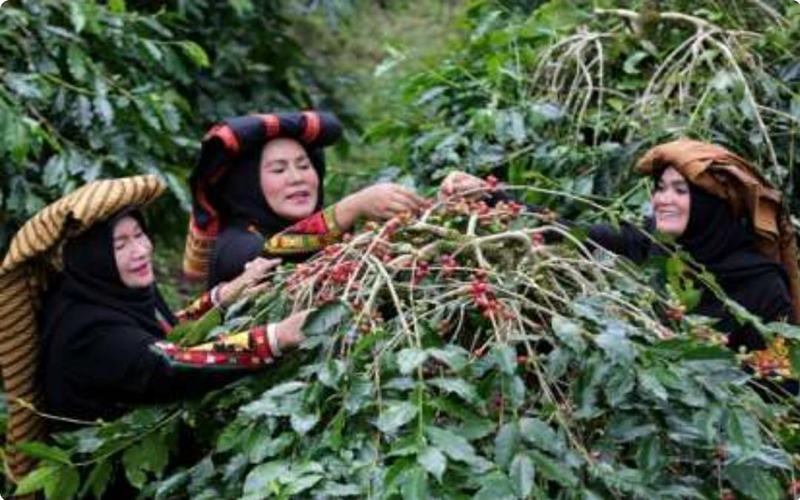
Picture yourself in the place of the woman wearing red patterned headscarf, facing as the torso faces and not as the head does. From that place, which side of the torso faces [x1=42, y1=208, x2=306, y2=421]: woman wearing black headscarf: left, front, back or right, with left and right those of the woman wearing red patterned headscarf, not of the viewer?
right

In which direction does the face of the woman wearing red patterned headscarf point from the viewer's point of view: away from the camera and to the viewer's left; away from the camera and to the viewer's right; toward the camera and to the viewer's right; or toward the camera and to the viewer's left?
toward the camera and to the viewer's right

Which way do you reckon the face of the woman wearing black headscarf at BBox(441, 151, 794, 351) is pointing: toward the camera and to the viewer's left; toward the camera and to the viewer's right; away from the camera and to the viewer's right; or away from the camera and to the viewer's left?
toward the camera and to the viewer's left

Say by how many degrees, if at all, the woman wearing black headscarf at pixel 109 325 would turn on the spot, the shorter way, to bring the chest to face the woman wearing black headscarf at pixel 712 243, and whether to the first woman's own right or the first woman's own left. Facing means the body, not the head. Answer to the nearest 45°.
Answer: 0° — they already face them

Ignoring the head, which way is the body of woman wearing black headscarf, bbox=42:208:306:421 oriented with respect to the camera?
to the viewer's right

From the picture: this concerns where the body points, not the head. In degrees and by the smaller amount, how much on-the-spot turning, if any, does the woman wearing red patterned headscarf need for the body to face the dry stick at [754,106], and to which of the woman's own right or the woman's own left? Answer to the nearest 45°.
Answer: approximately 45° to the woman's own left

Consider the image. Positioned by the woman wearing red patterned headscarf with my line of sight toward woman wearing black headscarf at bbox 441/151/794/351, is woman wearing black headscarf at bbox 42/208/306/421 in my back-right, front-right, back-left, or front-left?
back-right

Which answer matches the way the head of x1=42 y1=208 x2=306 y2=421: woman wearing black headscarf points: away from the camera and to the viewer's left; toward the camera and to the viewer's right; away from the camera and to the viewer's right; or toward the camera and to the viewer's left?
toward the camera and to the viewer's right

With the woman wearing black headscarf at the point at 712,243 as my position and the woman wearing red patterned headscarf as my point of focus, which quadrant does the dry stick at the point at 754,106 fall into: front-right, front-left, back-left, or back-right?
back-right

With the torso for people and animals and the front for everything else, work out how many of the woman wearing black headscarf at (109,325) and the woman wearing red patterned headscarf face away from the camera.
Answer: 0

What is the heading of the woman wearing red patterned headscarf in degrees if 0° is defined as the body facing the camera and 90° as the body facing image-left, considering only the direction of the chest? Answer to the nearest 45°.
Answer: approximately 315°
